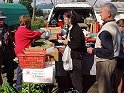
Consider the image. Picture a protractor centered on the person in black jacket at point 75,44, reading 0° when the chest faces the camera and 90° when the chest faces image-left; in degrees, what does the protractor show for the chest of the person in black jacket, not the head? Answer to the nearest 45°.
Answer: approximately 90°

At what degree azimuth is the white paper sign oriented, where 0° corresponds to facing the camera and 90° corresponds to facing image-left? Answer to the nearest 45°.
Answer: approximately 0°

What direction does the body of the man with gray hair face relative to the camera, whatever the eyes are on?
to the viewer's left

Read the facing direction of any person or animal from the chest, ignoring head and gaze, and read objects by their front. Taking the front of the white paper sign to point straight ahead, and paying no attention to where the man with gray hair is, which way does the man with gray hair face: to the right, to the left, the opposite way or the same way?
to the right

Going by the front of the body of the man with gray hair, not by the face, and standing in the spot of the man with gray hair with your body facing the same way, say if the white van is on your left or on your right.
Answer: on your right

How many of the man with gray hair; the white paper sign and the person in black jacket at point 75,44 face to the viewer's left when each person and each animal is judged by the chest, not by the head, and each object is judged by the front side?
2

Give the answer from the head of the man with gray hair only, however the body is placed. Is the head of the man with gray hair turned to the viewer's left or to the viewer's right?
to the viewer's left
